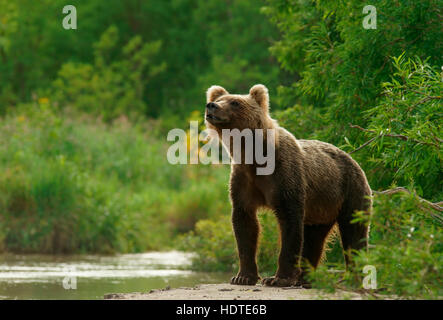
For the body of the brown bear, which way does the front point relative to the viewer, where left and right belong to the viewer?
facing the viewer and to the left of the viewer
